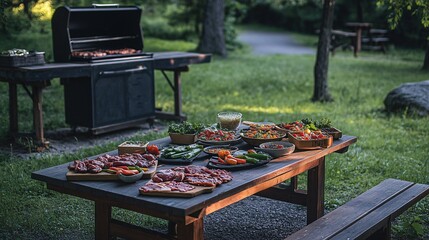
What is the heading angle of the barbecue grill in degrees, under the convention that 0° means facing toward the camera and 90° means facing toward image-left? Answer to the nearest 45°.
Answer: approximately 315°

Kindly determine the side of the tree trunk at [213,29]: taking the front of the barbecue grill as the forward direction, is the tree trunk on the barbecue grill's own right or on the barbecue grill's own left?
on the barbecue grill's own left

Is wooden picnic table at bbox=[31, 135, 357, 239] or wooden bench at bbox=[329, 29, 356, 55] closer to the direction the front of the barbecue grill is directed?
the wooden picnic table

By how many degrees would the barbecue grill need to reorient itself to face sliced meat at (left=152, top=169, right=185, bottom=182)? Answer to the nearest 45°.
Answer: approximately 45° to its right

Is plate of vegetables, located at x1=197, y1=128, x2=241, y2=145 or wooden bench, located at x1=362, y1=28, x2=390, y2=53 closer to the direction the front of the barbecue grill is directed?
the plate of vegetables

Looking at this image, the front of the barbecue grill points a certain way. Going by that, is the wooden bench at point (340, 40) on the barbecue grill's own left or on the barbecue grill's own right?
on the barbecue grill's own left

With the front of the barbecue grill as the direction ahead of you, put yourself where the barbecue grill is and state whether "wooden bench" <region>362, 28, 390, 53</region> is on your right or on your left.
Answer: on your left
